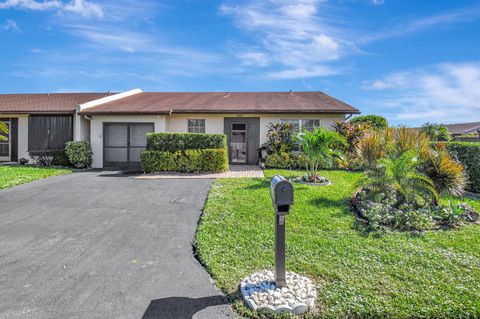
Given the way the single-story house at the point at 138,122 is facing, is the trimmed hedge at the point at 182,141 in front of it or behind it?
in front

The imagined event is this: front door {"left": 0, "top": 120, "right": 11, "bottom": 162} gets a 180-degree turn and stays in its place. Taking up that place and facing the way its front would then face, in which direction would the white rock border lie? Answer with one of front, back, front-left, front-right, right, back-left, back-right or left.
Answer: back

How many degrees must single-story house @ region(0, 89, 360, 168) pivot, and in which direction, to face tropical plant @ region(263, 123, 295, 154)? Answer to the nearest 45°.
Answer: approximately 90° to its left

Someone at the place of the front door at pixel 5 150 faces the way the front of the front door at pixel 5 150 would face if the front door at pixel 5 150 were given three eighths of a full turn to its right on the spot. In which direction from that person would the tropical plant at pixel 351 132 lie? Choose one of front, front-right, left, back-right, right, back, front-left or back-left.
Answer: back

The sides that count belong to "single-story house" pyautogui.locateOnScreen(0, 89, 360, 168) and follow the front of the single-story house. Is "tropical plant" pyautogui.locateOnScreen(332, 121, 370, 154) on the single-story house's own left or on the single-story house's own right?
on the single-story house's own left

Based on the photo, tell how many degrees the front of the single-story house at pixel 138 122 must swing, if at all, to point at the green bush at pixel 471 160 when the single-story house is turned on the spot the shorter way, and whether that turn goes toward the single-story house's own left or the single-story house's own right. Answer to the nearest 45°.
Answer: approximately 45° to the single-story house's own left

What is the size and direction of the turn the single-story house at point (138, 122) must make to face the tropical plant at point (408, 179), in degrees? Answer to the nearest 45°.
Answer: approximately 45° to its left

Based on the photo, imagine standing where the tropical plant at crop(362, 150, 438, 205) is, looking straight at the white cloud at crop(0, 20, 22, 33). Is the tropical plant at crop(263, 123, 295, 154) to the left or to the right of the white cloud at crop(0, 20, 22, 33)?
right

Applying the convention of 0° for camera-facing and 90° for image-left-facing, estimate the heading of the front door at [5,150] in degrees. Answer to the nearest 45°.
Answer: approximately 0°

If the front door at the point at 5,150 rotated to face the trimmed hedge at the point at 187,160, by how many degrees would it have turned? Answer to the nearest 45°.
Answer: approximately 45° to its left

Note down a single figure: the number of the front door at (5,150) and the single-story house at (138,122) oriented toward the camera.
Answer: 2
